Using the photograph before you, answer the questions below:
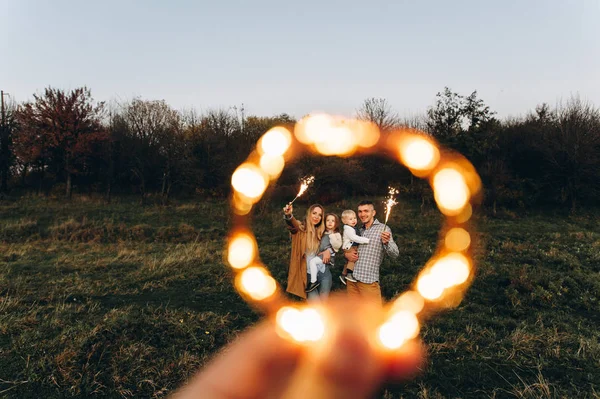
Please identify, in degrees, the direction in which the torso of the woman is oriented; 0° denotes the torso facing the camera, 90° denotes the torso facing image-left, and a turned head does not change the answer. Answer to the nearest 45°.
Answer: approximately 315°

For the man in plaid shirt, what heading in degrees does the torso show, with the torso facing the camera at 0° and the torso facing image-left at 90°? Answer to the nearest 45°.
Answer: approximately 45°

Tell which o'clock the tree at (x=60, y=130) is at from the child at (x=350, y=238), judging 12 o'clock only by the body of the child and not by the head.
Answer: The tree is roughly at 6 o'clock from the child.

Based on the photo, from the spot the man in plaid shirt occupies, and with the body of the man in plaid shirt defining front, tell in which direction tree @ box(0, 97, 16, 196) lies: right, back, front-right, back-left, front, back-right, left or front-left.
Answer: right

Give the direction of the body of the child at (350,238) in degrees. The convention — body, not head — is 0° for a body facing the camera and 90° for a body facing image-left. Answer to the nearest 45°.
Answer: approximately 315°

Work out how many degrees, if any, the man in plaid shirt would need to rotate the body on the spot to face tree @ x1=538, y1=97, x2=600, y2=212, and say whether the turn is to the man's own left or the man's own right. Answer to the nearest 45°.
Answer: approximately 180°

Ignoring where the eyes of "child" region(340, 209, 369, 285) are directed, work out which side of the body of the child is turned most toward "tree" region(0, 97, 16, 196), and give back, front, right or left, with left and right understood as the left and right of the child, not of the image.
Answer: back

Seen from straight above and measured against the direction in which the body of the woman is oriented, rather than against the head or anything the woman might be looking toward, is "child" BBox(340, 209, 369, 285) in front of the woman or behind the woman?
in front
